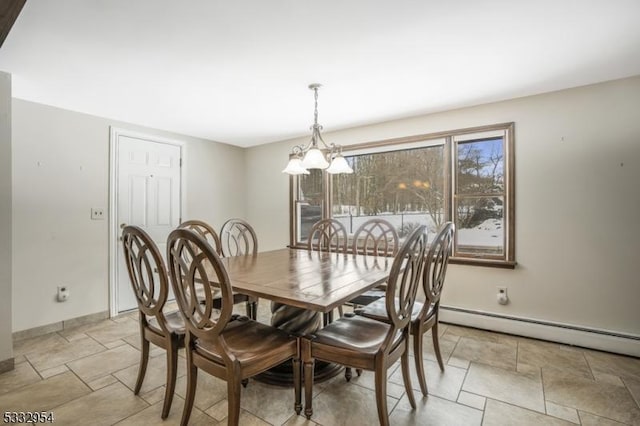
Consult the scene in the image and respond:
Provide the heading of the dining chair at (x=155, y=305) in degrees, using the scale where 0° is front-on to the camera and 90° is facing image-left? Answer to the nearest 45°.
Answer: approximately 225°

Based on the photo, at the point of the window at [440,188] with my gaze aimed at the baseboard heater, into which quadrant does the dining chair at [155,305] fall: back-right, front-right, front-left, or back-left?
back-right

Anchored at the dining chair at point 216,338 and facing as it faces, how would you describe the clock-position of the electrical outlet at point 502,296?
The electrical outlet is roughly at 1 o'clock from the dining chair.

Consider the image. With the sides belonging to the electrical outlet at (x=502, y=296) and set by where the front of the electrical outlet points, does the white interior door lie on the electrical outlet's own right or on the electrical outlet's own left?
on the electrical outlet's own right

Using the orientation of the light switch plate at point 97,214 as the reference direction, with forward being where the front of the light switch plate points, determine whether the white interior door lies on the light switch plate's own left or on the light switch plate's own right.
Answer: on the light switch plate's own left

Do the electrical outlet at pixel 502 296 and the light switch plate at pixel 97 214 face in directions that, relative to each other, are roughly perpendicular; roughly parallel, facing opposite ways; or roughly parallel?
roughly perpendicular

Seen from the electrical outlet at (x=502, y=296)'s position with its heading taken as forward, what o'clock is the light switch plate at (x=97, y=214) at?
the light switch plate at (x=97, y=214) is roughly at 2 o'clock from the electrical outlet at (x=502, y=296).

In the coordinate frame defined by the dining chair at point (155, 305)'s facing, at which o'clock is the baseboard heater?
The baseboard heater is roughly at 2 o'clock from the dining chair.
